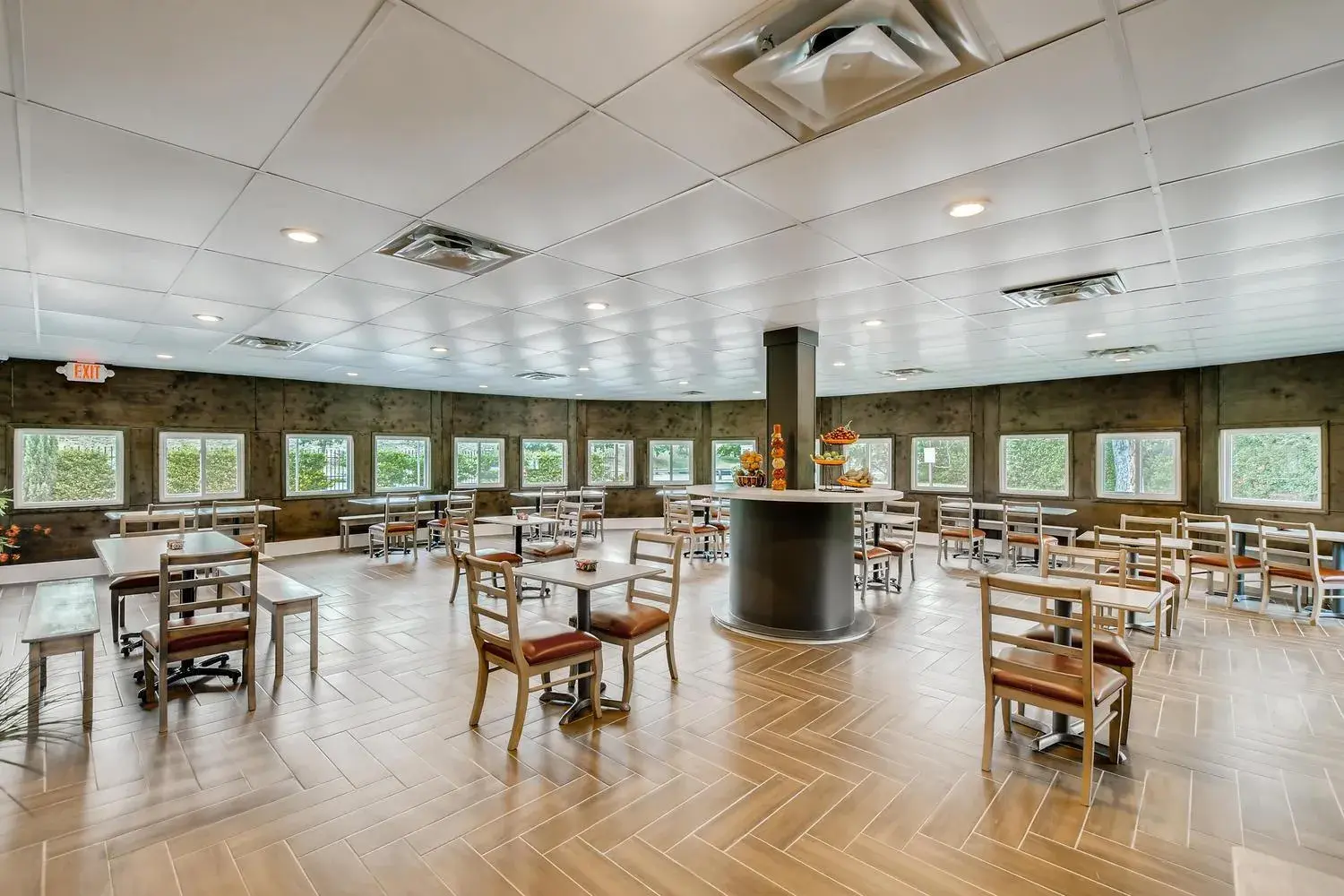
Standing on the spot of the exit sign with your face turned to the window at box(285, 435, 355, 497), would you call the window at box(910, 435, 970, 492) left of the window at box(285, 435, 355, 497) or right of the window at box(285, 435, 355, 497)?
right

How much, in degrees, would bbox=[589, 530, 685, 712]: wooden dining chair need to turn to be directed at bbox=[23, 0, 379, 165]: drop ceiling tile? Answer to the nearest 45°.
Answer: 0° — it already faces it

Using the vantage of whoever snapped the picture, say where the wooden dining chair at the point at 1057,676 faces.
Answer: facing away from the viewer and to the right of the viewer

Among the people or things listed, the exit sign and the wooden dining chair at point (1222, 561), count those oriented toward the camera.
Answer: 1

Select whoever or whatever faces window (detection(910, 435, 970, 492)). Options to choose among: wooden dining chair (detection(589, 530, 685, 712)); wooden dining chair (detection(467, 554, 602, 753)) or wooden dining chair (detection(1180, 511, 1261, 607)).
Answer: wooden dining chair (detection(467, 554, 602, 753))

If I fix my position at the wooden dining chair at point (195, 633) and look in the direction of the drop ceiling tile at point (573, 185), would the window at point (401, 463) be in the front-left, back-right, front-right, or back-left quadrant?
back-left

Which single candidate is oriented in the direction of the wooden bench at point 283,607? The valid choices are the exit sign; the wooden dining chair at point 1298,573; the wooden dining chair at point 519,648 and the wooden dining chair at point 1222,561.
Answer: the exit sign

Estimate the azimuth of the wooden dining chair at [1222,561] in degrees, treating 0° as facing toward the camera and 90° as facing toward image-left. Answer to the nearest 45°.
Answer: approximately 225°

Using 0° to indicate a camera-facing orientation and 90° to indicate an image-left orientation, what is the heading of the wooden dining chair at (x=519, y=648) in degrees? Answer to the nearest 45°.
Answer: approximately 225°
